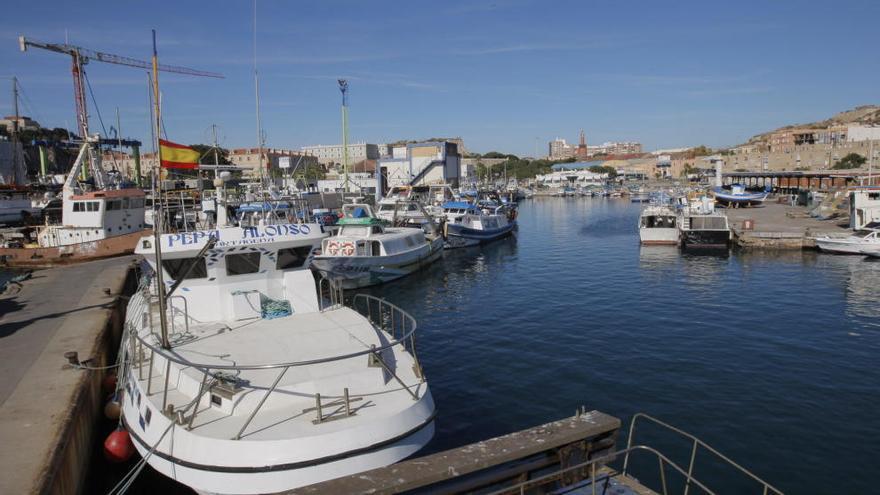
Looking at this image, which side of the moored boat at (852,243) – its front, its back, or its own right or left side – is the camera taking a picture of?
left

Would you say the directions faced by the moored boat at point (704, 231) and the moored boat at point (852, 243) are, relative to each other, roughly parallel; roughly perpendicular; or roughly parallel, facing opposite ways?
roughly perpendicular

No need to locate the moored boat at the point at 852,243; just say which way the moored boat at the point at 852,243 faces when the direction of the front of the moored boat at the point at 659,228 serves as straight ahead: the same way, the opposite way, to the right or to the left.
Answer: to the left

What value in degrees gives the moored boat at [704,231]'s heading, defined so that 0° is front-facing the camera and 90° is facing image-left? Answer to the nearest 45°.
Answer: approximately 180°

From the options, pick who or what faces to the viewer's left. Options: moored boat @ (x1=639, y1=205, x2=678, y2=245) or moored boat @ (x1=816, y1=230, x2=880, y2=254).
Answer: moored boat @ (x1=816, y1=230, x2=880, y2=254)

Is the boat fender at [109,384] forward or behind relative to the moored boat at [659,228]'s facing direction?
behind

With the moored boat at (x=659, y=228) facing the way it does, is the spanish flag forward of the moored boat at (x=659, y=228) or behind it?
behind

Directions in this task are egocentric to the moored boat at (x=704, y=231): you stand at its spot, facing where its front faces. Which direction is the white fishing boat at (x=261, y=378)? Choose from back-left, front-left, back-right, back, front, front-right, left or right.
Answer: back

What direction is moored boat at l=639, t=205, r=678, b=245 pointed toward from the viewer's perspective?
away from the camera
